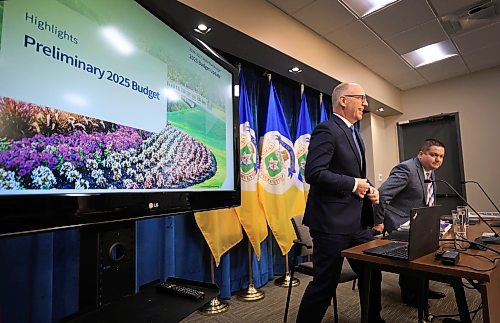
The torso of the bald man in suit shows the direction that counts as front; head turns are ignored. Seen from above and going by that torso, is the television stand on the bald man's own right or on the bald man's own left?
on the bald man's own right

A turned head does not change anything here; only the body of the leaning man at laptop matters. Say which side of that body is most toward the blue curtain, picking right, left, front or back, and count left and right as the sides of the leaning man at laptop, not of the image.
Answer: right

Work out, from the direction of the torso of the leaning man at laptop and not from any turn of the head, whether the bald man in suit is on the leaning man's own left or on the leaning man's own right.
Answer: on the leaning man's own right

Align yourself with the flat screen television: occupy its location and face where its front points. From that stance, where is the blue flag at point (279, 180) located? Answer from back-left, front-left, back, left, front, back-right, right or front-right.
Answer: left

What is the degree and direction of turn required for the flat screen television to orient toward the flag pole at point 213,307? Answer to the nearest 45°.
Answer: approximately 90° to its left
